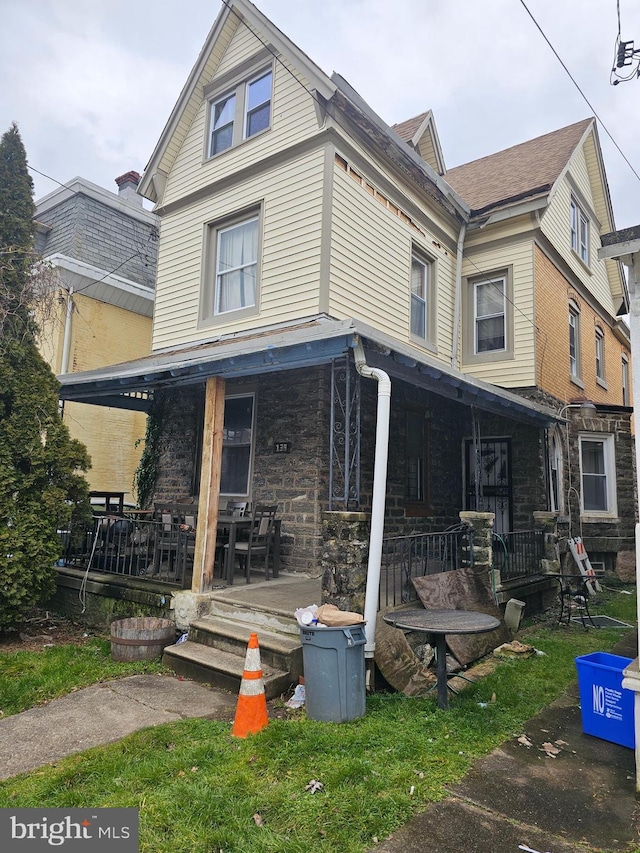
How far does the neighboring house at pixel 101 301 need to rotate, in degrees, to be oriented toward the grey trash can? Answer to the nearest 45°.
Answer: approximately 45° to its left

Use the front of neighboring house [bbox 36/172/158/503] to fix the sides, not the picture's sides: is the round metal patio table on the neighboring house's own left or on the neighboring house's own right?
on the neighboring house's own left

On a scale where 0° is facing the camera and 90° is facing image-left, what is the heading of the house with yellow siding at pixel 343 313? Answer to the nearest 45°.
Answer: approximately 45°

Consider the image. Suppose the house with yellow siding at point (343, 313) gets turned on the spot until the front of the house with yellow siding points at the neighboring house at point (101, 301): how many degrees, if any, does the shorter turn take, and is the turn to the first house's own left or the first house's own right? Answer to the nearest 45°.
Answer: approximately 90° to the first house's own right

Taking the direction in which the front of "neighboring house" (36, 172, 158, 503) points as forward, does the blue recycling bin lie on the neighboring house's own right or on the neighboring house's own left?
on the neighboring house's own left

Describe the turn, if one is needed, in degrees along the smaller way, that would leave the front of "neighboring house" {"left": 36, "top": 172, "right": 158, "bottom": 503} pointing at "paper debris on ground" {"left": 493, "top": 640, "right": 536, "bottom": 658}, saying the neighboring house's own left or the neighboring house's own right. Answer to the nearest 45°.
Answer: approximately 90° to the neighboring house's own left

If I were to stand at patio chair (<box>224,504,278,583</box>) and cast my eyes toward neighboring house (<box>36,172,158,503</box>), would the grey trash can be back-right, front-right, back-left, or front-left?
back-left

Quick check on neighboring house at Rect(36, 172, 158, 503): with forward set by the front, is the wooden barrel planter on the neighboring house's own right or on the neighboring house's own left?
on the neighboring house's own left

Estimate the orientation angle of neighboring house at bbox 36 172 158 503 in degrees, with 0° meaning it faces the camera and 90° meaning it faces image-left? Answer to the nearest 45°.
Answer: approximately 45°

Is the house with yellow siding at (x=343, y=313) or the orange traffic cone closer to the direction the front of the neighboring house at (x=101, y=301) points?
the orange traffic cone

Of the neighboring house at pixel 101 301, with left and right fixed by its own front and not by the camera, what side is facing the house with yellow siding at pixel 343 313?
left

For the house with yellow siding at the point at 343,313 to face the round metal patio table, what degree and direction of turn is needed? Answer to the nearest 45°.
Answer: approximately 45° to its left
